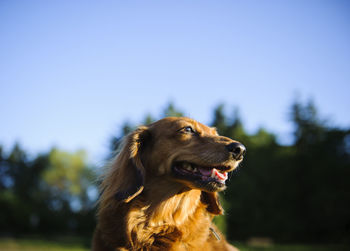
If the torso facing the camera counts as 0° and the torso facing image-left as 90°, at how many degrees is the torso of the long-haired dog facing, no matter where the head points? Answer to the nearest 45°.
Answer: approximately 315°
